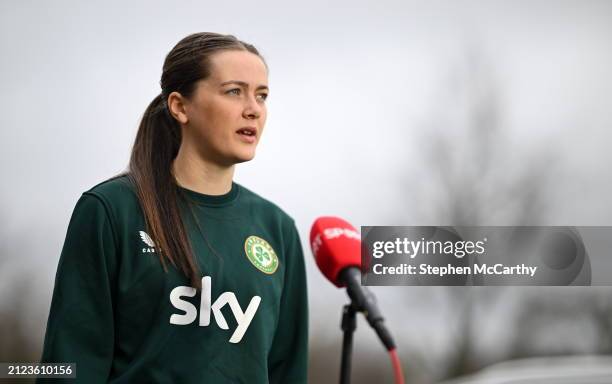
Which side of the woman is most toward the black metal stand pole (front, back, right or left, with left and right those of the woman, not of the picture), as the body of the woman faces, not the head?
front

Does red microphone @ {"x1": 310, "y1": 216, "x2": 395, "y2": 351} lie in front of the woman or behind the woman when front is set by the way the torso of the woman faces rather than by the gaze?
in front

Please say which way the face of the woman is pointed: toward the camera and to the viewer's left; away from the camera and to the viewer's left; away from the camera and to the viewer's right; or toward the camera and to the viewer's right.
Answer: toward the camera and to the viewer's right

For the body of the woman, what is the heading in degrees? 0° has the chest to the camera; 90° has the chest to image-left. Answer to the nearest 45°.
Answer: approximately 315°
